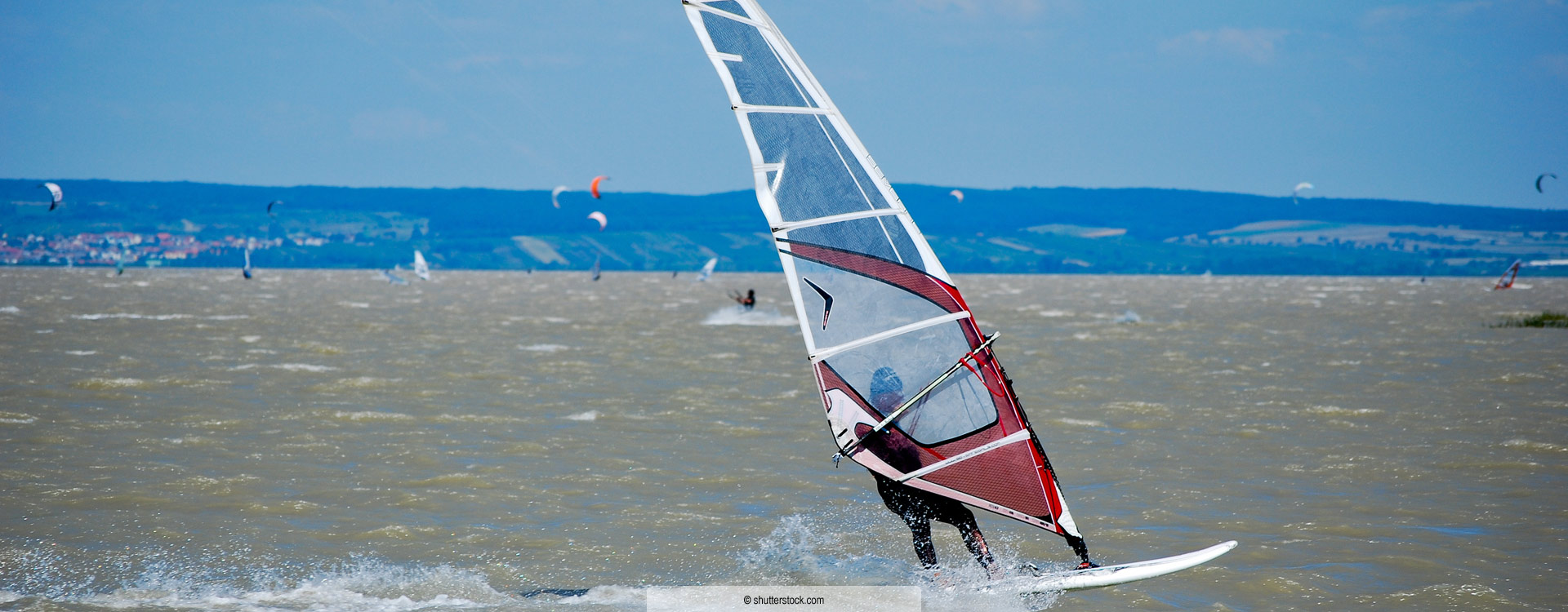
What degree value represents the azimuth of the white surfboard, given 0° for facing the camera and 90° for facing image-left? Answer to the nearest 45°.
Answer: approximately 270°
